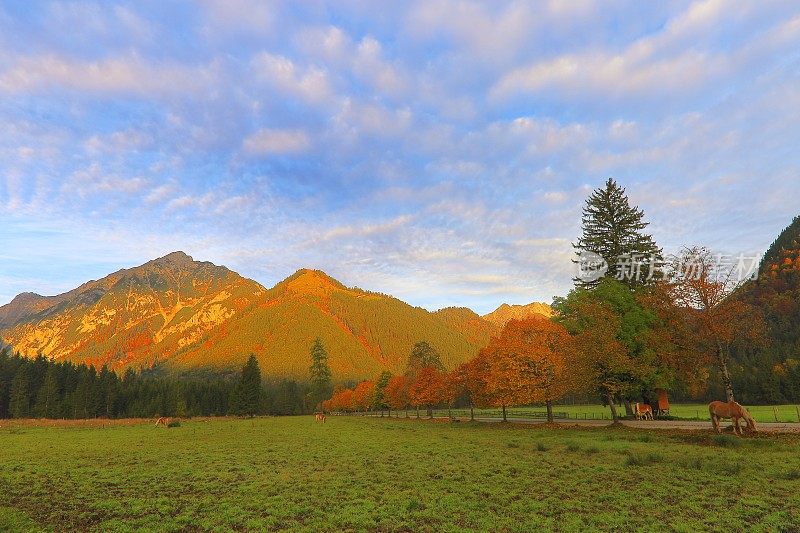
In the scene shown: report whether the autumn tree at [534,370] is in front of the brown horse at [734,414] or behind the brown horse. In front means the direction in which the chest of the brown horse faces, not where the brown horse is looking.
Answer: behind

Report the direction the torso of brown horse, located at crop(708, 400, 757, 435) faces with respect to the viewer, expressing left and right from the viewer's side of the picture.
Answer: facing to the right of the viewer
